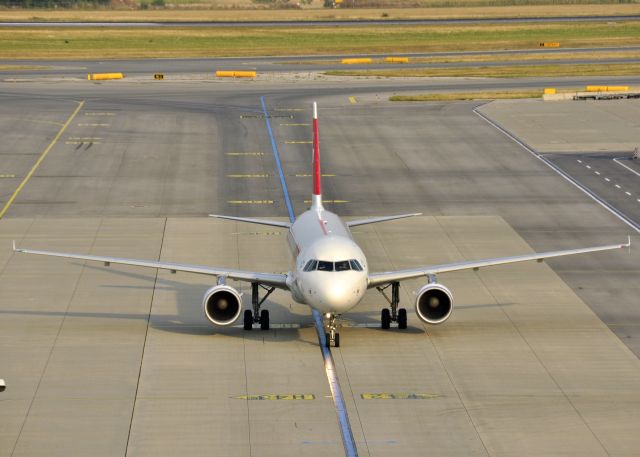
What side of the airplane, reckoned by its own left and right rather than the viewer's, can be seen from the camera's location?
front
